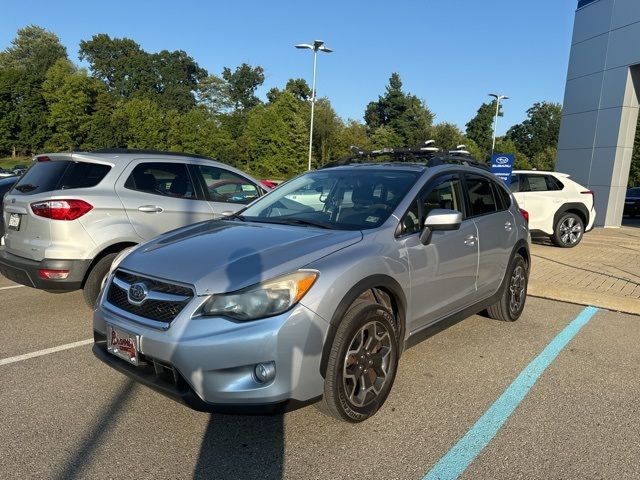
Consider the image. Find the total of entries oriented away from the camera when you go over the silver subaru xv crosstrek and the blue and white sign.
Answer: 0

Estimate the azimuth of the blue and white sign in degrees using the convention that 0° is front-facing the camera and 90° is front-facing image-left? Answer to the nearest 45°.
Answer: approximately 0°

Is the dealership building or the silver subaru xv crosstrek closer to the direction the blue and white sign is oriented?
the silver subaru xv crosstrek

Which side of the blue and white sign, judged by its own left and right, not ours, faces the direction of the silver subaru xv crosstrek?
front

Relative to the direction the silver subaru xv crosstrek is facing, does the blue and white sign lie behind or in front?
behind

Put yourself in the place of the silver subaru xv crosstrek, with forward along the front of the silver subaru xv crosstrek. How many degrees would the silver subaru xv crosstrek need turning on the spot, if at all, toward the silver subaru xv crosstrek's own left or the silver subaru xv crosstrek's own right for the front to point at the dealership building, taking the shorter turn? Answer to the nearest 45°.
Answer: approximately 180°

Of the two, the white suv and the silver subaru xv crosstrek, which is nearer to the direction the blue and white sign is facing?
the silver subaru xv crosstrek
